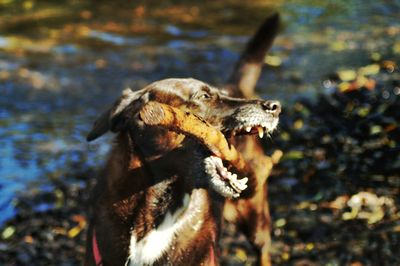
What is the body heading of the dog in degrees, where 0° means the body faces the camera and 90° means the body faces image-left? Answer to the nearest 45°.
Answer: approximately 45°
